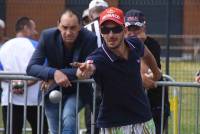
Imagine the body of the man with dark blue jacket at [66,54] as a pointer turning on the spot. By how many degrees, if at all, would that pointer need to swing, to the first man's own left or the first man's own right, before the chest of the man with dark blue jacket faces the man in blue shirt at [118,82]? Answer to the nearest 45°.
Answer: approximately 45° to the first man's own left

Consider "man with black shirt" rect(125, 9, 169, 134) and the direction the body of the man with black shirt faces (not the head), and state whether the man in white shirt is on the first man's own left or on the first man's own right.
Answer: on the first man's own right

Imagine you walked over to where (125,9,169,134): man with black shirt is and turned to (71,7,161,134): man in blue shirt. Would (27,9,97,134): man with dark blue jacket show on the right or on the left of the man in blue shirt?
right
